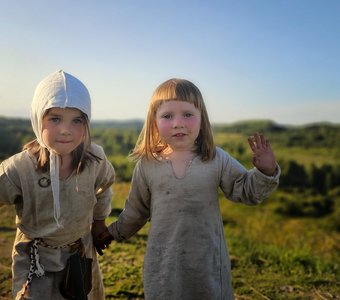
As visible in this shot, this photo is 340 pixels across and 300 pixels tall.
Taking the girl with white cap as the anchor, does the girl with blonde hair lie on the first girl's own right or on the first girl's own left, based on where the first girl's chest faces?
on the first girl's own left

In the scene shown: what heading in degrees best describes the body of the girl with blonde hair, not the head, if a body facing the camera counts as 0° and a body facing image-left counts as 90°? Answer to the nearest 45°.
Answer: approximately 0°

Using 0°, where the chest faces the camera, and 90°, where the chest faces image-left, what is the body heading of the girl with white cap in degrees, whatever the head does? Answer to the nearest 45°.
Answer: approximately 0°

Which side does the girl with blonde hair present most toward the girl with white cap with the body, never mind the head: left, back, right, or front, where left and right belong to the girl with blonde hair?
right

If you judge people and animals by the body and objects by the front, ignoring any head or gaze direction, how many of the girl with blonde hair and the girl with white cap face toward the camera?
2
